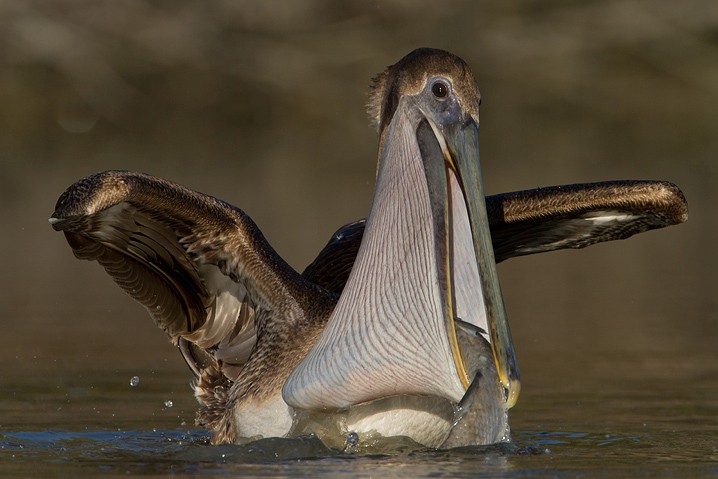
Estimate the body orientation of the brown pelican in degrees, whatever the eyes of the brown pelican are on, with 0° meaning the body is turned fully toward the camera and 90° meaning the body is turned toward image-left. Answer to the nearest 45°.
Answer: approximately 315°
